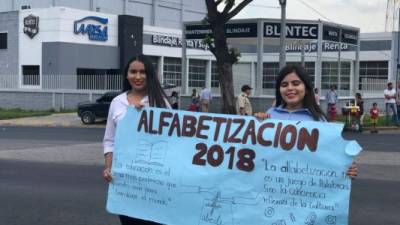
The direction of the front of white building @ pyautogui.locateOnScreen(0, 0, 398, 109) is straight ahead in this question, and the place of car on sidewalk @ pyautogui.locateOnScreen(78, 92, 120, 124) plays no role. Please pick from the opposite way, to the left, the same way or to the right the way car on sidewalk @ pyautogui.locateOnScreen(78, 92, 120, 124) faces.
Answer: to the right

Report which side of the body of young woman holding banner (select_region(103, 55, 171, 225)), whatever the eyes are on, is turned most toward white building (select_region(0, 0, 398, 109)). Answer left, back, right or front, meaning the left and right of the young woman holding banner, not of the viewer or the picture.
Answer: back

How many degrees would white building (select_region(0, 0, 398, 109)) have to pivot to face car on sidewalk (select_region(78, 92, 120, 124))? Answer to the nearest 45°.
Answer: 0° — it already faces it

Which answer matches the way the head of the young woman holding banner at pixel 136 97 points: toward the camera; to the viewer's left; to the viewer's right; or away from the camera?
toward the camera

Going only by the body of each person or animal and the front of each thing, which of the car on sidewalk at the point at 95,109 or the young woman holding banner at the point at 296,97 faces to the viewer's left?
the car on sidewalk

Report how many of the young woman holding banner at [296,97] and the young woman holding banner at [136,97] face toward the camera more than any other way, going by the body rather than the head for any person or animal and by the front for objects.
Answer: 2

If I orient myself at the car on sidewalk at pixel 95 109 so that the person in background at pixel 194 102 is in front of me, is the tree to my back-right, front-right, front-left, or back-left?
front-right

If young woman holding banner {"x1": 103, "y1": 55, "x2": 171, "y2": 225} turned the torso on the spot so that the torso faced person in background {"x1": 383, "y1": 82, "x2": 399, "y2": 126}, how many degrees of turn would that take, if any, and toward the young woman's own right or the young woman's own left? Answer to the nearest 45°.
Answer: approximately 135° to the young woman's own left

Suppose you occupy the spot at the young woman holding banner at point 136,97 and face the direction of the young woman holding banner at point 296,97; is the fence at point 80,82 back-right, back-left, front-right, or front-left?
back-left

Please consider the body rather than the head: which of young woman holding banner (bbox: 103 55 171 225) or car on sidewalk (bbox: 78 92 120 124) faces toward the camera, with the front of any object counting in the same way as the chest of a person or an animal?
the young woman holding banner

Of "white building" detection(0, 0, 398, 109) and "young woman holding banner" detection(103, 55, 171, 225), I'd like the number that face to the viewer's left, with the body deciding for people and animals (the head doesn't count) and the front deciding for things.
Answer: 0

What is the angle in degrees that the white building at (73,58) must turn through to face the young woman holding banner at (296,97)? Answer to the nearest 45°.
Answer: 0° — it already faces them

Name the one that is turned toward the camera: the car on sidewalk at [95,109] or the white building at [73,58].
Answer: the white building

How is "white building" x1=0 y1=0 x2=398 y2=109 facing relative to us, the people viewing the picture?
facing the viewer

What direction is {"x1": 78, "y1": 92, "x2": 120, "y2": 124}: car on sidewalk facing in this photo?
to the viewer's left

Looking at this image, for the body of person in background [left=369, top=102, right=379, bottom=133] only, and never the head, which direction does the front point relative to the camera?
toward the camera
